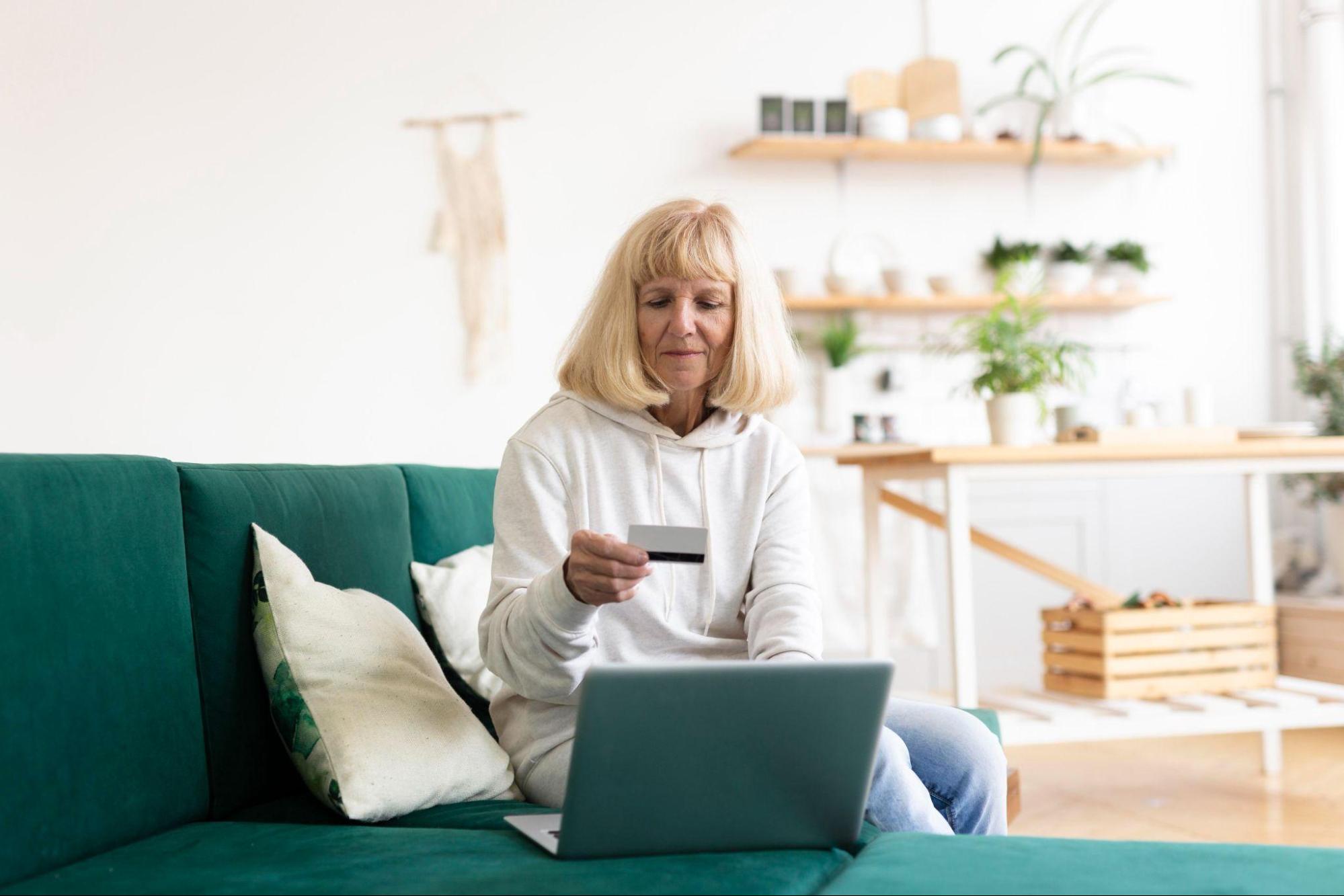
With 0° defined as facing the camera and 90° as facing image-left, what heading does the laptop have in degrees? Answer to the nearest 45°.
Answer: approximately 135°

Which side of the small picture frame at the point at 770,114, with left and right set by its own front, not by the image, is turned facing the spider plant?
left

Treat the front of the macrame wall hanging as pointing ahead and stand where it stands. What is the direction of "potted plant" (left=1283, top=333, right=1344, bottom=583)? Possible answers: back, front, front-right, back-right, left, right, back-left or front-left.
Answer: left

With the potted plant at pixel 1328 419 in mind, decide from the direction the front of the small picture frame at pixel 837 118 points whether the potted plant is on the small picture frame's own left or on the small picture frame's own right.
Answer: on the small picture frame's own left

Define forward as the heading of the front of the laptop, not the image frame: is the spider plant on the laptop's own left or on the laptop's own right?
on the laptop's own right

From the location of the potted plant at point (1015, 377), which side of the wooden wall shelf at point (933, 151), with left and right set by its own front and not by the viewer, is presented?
front

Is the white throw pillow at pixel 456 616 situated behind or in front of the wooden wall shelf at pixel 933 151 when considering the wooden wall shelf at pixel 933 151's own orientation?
in front
